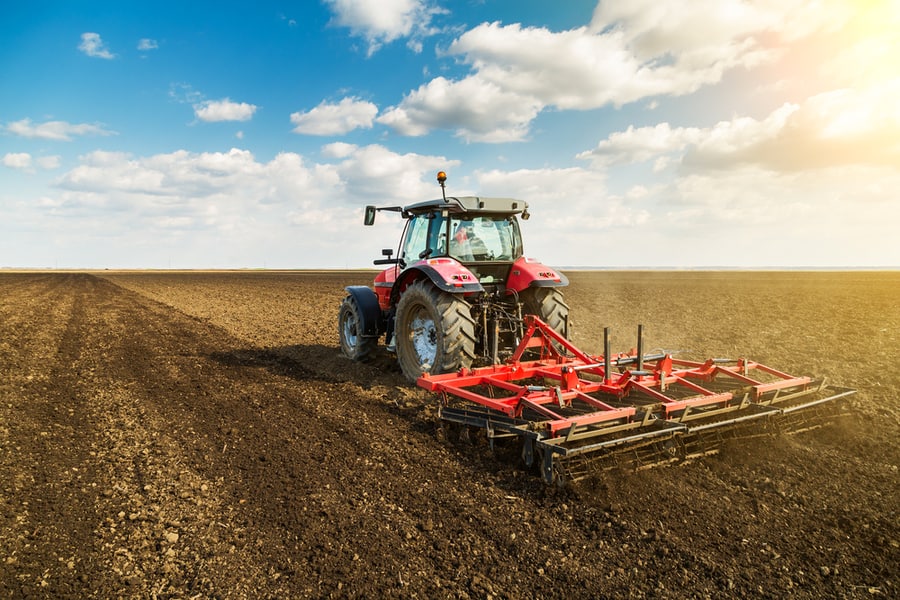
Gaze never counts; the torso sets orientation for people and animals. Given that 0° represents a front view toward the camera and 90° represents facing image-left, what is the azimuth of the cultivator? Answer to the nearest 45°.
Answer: approximately 135°

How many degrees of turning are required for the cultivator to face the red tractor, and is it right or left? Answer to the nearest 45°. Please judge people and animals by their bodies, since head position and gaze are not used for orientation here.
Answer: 0° — it already faces it

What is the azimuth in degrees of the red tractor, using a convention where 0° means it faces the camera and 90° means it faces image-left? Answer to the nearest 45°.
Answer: approximately 135°

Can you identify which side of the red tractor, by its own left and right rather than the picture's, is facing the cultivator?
back
